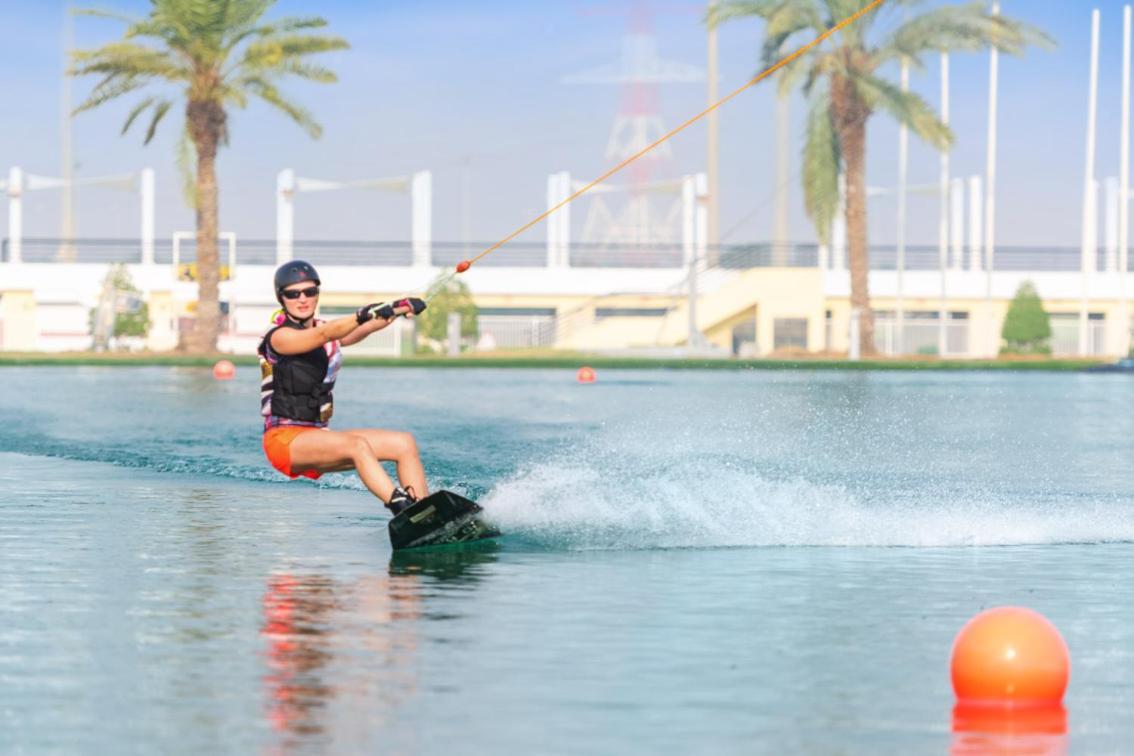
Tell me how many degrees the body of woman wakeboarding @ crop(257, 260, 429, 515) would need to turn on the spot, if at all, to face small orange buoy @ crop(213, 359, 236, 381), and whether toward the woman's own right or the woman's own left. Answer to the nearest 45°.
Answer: approximately 135° to the woman's own left

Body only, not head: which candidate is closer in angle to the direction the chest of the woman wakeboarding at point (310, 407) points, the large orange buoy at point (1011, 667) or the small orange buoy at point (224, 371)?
the large orange buoy

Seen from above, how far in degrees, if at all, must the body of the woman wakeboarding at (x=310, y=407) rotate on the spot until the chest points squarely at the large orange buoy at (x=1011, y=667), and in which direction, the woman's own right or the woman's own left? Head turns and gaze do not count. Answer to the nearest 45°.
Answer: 0° — they already face it

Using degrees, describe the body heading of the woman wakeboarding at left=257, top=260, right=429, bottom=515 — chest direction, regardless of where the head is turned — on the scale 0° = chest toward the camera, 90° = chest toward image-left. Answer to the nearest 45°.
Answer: approximately 315°
